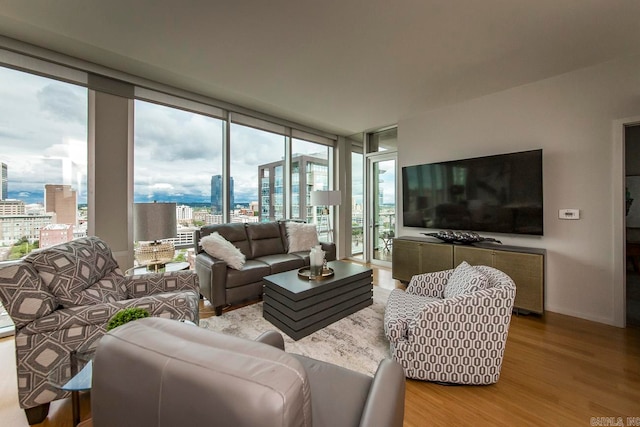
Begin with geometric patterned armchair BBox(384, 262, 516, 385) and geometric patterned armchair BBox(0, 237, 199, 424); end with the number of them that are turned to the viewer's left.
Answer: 1

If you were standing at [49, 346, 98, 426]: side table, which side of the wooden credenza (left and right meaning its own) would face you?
front

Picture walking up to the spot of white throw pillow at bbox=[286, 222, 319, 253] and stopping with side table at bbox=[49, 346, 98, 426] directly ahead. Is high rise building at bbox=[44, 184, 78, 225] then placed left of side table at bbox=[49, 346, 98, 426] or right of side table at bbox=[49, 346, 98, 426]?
right

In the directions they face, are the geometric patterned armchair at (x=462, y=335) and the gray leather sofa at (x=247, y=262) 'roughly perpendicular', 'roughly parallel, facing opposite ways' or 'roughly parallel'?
roughly parallel, facing opposite ways

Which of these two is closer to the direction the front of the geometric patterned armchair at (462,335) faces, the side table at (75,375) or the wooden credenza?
the side table

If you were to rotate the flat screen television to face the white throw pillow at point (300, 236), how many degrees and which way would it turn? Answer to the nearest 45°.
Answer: approximately 45° to its right

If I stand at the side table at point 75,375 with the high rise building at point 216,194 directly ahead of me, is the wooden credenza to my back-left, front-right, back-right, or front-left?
front-right

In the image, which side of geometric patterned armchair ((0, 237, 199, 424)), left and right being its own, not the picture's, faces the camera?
right

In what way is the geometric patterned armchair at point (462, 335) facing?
to the viewer's left

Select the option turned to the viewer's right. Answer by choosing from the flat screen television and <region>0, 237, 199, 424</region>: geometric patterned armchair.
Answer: the geometric patterned armchair

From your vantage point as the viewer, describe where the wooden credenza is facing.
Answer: facing the viewer and to the left of the viewer
